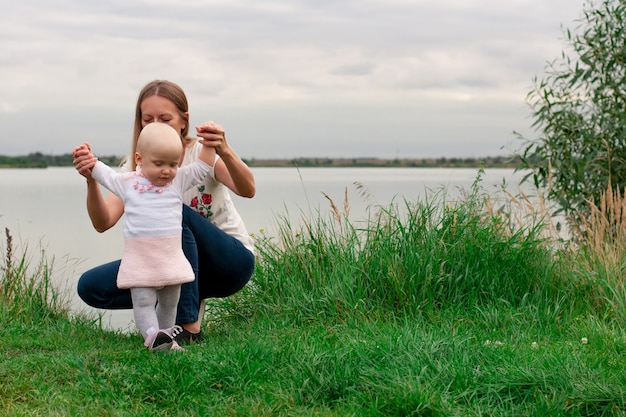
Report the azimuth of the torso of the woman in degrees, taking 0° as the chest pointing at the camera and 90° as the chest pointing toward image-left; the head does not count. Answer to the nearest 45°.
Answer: approximately 45°
